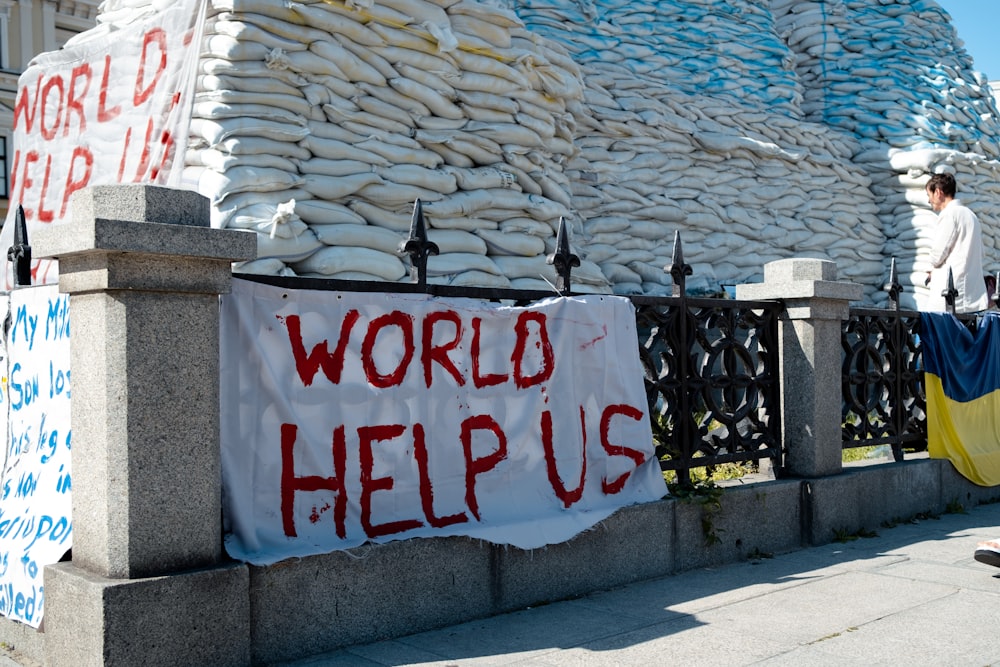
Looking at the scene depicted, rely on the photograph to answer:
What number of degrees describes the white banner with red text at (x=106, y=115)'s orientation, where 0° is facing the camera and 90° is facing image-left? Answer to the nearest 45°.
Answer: approximately 45°

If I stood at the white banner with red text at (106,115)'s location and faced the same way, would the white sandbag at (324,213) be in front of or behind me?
behind

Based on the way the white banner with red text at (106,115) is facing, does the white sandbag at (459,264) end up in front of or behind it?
behind

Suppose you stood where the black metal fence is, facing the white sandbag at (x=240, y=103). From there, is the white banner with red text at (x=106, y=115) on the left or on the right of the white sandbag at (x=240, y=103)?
left

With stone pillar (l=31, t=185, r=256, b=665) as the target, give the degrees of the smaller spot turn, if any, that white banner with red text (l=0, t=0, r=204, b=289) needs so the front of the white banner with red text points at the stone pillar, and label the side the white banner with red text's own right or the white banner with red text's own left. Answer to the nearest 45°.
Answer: approximately 45° to the white banner with red text's own left

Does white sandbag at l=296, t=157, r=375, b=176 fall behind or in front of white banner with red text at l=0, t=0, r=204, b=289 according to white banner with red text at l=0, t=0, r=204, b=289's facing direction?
behind
